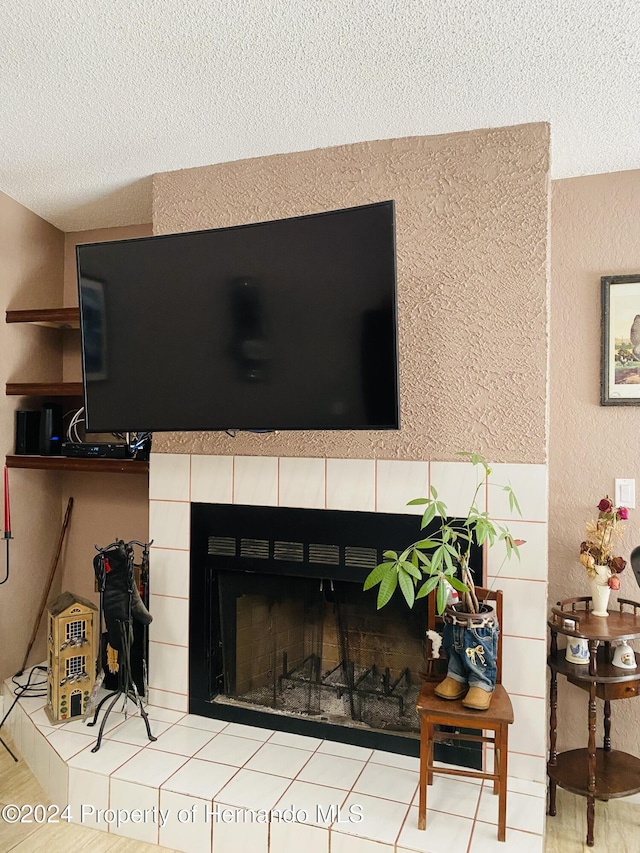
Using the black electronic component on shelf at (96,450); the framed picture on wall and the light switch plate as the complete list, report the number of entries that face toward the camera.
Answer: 3

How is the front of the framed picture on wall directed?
toward the camera

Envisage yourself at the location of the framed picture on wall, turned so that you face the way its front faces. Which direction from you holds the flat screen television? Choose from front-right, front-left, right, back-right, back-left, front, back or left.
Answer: front-right

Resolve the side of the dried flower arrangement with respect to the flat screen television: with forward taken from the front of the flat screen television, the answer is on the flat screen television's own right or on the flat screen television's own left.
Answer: on the flat screen television's own left

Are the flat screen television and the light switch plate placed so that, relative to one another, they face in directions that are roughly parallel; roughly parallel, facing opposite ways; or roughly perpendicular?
roughly parallel

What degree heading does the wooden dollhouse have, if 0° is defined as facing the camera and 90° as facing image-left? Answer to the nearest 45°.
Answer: approximately 315°

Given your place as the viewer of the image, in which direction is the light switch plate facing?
facing the viewer

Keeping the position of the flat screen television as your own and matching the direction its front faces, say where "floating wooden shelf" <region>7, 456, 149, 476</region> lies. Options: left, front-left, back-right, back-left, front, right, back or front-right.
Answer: right

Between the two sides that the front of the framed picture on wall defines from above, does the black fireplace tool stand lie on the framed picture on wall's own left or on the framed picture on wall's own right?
on the framed picture on wall's own right

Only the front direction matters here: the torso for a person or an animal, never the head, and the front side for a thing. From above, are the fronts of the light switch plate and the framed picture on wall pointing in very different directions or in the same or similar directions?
same or similar directions

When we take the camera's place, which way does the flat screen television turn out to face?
facing the viewer and to the left of the viewer

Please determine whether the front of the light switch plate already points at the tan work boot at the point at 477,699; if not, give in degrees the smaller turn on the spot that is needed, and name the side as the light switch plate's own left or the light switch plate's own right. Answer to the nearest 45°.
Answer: approximately 45° to the light switch plate's own right

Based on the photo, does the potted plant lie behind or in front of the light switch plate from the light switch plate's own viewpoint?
in front

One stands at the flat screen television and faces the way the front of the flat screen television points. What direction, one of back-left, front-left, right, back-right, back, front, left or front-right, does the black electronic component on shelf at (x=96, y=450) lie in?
right
